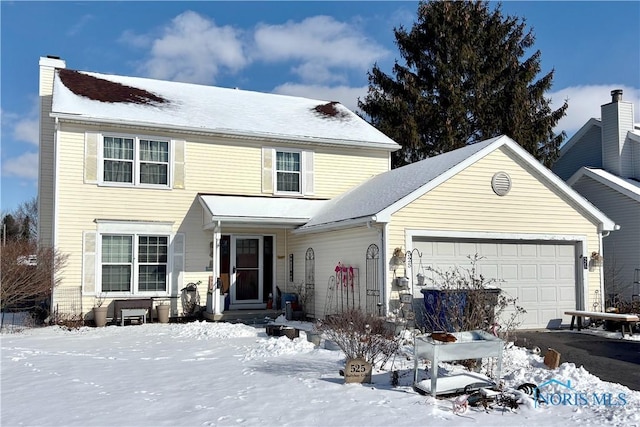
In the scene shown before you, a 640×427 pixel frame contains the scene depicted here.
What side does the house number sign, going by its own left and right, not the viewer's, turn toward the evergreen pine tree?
back

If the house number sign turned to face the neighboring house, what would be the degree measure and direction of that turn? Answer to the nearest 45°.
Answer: approximately 135° to its left

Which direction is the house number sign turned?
toward the camera

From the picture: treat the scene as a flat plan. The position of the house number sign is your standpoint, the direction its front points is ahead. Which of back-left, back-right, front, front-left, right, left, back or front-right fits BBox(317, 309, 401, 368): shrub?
back

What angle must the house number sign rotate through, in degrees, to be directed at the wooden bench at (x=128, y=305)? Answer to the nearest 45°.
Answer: approximately 135° to its right

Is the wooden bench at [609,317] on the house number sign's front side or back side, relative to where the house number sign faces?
on the back side

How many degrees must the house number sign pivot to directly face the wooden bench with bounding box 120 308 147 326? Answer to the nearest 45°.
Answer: approximately 135° to its right
